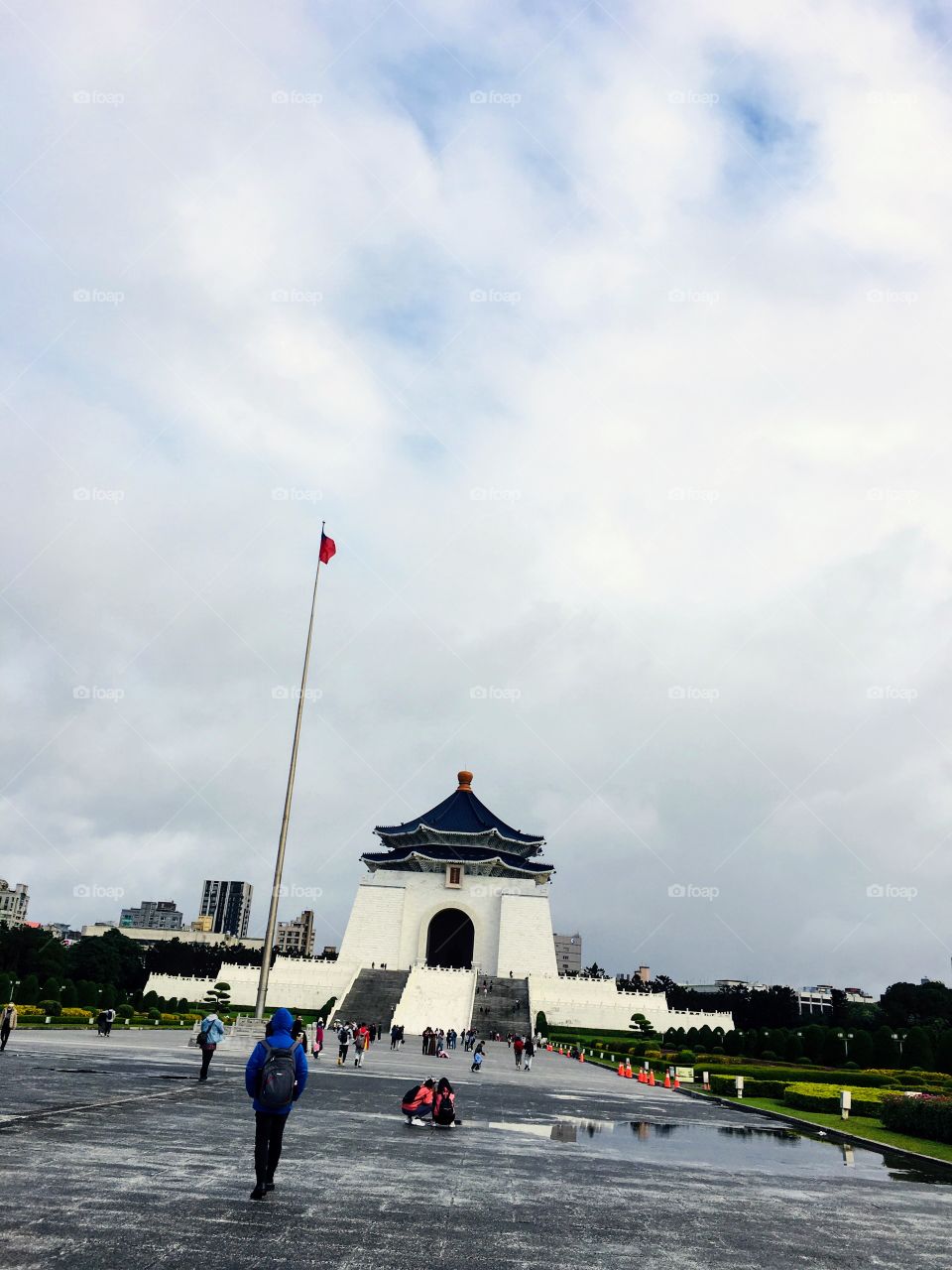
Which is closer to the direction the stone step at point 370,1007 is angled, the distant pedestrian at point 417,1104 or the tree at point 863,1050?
the distant pedestrian

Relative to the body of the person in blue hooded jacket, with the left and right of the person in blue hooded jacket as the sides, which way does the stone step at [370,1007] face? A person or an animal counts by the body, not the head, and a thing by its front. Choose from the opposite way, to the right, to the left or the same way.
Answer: the opposite way

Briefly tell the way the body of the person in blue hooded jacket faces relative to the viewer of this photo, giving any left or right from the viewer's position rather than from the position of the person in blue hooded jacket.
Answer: facing away from the viewer

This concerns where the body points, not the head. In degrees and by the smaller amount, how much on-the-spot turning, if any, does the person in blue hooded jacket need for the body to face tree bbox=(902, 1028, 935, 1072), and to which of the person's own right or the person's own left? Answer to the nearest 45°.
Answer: approximately 45° to the person's own right

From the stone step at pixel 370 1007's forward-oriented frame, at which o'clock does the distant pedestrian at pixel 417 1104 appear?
The distant pedestrian is roughly at 12 o'clock from the stone step.

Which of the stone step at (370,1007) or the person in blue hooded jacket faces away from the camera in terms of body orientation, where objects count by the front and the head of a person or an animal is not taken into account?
the person in blue hooded jacket

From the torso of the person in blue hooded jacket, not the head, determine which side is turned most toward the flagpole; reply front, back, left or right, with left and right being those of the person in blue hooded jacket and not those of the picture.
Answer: front

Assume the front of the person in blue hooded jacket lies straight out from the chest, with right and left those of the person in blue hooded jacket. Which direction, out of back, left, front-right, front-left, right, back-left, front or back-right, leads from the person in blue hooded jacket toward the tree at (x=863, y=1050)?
front-right

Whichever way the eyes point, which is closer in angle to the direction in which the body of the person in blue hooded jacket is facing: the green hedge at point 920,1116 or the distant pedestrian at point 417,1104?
the distant pedestrian

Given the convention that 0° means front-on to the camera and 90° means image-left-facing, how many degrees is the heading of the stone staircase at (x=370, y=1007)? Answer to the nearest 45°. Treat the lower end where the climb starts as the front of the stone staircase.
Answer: approximately 0°

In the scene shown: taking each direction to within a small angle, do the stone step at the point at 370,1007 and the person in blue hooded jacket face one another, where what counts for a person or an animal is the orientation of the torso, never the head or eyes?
yes

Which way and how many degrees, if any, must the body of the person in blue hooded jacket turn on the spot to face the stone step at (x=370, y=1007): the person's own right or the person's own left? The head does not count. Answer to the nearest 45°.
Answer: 0° — they already face it

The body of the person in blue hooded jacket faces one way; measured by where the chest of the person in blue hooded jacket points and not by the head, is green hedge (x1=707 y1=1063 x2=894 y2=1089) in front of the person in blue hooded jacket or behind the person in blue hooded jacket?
in front

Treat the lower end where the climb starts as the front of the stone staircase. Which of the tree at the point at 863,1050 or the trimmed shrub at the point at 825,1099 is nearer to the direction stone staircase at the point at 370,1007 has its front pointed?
the trimmed shrub

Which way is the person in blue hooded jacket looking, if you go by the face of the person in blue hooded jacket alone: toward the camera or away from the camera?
away from the camera

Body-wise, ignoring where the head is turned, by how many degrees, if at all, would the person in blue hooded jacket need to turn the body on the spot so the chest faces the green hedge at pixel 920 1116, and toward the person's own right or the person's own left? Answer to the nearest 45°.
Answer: approximately 45° to the person's own right

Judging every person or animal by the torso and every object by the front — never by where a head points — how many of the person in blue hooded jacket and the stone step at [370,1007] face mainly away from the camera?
1
